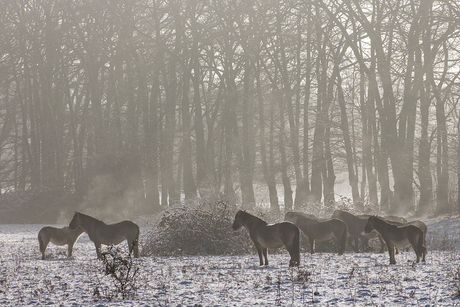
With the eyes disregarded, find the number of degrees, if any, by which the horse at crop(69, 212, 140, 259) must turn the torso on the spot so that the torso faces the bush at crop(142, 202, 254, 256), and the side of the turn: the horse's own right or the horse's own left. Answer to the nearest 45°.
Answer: approximately 135° to the horse's own right

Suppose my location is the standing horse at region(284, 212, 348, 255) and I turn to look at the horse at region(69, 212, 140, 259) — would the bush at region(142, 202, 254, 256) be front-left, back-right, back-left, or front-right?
front-right

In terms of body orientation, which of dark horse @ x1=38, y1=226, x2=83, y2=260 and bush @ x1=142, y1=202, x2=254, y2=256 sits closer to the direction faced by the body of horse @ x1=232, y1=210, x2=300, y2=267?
the dark horse

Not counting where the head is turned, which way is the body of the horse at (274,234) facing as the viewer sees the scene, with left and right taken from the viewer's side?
facing to the left of the viewer

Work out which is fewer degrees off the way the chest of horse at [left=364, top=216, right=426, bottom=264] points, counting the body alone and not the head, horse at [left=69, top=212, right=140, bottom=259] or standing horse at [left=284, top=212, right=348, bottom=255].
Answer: the horse

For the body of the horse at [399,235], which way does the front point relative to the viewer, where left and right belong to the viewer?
facing to the left of the viewer

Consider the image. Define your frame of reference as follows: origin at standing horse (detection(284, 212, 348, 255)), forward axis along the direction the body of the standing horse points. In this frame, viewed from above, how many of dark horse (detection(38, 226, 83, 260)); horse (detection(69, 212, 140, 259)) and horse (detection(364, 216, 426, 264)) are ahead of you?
2

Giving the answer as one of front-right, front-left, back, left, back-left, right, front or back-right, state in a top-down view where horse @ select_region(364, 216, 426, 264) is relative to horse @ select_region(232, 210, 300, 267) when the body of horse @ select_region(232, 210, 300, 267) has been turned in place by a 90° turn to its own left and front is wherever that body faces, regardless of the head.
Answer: left

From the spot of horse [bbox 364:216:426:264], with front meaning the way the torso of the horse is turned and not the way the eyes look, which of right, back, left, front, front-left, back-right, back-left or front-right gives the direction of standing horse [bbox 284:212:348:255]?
front-right

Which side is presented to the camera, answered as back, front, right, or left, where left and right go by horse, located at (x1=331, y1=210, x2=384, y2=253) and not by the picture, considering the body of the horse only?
left

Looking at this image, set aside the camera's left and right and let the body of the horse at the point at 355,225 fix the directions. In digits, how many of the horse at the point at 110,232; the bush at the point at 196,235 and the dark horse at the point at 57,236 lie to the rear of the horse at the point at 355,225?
0

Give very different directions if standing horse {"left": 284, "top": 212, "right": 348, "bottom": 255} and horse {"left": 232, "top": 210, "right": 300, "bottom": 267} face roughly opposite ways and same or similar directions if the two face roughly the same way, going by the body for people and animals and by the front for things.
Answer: same or similar directions

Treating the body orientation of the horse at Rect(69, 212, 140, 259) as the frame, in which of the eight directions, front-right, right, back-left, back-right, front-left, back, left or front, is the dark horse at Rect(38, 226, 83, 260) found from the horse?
front-right

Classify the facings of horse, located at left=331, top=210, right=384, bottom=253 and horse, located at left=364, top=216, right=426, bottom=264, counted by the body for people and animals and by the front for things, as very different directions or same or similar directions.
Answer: same or similar directions

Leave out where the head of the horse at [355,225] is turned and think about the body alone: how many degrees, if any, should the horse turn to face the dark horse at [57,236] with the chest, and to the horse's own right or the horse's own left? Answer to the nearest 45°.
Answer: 0° — it already faces it

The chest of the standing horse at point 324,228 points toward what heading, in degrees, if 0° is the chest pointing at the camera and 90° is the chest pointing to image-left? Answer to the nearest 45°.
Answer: approximately 90°

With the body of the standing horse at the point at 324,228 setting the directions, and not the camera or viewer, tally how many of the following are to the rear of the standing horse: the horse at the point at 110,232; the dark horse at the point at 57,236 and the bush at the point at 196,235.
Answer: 0
